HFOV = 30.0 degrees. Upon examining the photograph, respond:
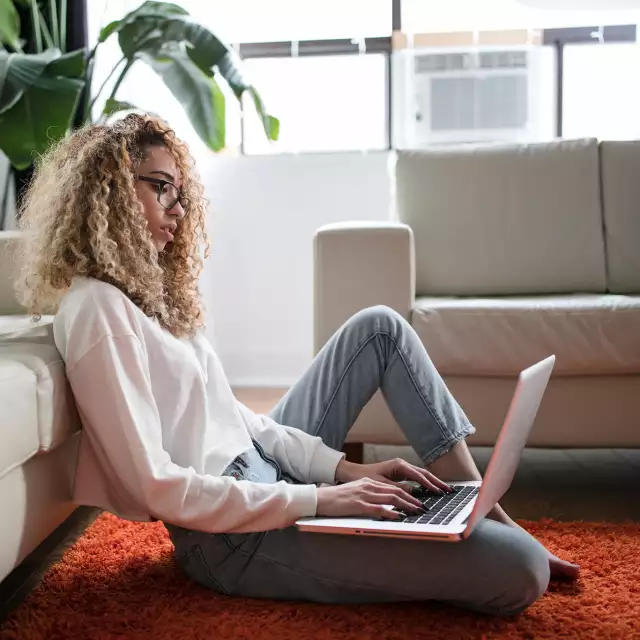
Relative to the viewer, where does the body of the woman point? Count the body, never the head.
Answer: to the viewer's right

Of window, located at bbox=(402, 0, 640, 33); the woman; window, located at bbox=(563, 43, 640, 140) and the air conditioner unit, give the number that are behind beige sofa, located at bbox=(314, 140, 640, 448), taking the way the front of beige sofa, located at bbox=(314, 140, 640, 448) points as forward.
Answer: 3

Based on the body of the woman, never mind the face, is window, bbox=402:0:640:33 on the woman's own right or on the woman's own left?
on the woman's own left

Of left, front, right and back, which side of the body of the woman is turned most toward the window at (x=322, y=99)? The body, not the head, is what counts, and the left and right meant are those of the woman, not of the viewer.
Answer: left

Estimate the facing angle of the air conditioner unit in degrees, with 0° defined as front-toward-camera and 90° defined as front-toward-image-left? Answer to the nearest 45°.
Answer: approximately 0°
